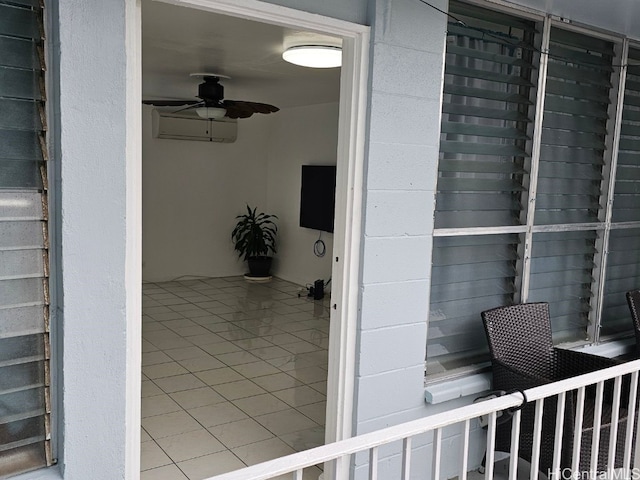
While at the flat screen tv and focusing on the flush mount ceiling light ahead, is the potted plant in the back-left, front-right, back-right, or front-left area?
back-right

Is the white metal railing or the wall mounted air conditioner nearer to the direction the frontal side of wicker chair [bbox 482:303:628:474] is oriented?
the white metal railing

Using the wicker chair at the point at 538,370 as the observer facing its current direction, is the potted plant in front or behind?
behind

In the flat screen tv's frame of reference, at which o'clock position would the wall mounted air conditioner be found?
The wall mounted air conditioner is roughly at 2 o'clock from the flat screen tv.

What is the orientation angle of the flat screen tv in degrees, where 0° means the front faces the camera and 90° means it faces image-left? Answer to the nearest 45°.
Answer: approximately 45°

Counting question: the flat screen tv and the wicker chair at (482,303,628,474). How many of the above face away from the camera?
0

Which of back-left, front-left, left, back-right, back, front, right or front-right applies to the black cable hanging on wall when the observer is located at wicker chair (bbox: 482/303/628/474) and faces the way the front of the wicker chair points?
back

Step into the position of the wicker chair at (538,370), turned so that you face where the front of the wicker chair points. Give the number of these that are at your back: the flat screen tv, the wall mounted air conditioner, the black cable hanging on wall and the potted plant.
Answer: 4

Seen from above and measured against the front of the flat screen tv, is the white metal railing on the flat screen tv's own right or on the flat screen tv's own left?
on the flat screen tv's own left

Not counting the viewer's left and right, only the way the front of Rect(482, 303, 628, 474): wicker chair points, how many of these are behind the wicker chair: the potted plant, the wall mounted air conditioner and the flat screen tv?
3

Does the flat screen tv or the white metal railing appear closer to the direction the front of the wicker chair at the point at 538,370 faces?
the white metal railing

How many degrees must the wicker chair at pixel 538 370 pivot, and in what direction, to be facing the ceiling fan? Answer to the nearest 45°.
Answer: approximately 180°

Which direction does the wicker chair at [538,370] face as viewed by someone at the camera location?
facing the viewer and to the right of the viewer
